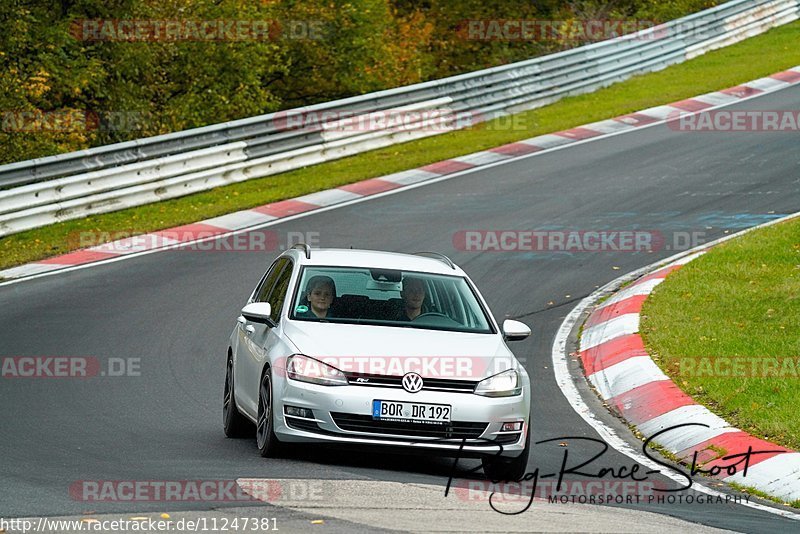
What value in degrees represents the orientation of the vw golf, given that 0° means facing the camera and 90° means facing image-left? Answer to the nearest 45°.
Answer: approximately 0°

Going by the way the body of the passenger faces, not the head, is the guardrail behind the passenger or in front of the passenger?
behind

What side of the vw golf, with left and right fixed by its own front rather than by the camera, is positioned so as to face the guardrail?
back

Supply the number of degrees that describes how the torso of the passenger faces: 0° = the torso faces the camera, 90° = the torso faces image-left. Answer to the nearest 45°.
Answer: approximately 0°
